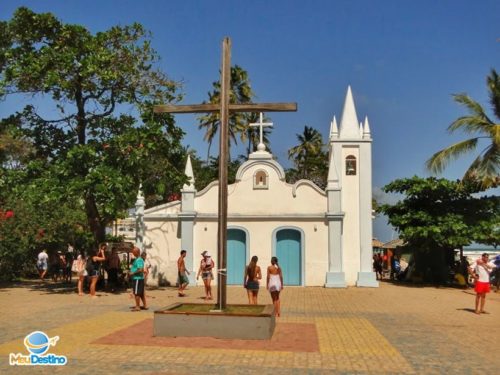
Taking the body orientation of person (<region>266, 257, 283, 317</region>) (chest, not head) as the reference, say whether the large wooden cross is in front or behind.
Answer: behind

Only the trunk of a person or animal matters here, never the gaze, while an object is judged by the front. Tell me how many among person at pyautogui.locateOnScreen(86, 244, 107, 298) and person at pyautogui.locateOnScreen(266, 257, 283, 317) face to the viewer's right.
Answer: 1

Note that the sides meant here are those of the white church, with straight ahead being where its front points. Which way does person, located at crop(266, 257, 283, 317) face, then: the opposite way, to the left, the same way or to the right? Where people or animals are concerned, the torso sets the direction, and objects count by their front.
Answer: the opposite way

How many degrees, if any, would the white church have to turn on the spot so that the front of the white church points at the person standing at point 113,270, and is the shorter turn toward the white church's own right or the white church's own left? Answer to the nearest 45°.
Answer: approximately 90° to the white church's own right

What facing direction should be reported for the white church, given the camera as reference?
facing the viewer

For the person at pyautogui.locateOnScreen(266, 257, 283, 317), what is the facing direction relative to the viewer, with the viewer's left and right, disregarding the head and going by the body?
facing away from the viewer
